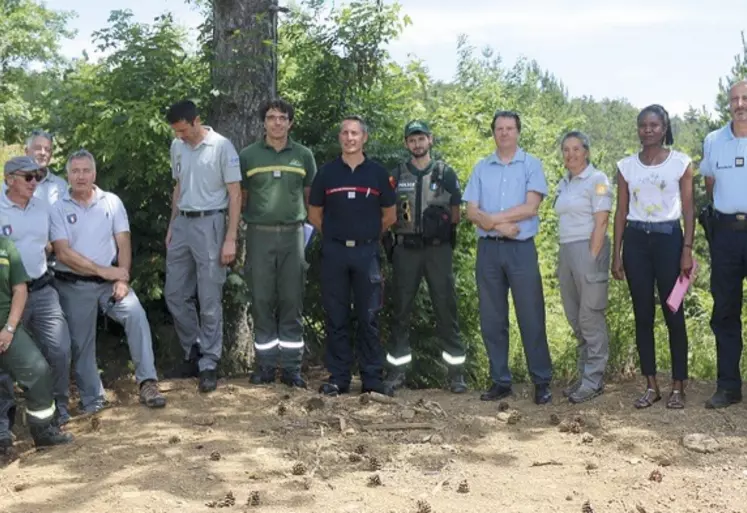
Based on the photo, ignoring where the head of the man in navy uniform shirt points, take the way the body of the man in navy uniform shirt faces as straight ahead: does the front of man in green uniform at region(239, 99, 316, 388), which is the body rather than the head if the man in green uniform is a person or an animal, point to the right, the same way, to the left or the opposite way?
the same way

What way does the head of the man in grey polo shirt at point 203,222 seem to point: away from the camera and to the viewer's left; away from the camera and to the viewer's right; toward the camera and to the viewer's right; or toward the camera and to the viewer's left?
toward the camera and to the viewer's left

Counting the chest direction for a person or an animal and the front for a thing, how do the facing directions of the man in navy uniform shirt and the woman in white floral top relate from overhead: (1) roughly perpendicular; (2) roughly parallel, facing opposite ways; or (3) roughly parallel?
roughly parallel

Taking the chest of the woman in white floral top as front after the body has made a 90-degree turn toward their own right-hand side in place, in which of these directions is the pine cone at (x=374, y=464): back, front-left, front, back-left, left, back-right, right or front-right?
front-left

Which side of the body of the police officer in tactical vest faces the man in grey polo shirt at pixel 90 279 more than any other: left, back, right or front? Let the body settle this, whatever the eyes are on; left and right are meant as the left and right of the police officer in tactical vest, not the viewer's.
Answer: right

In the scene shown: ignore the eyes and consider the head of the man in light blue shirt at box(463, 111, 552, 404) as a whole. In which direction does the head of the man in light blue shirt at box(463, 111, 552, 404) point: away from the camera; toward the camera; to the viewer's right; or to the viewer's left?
toward the camera

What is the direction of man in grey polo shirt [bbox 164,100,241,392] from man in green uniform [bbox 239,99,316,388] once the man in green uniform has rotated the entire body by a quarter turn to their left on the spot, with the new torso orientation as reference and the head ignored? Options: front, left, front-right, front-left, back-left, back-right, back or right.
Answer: back

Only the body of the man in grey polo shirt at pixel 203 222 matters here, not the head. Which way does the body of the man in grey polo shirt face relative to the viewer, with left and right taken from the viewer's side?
facing the viewer and to the left of the viewer

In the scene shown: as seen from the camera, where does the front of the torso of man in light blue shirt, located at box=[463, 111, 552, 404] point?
toward the camera

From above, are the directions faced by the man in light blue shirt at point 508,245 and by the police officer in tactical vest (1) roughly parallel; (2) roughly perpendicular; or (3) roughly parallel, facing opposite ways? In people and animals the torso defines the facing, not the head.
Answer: roughly parallel

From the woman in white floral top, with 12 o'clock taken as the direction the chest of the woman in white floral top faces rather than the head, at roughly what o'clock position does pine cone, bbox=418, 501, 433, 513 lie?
The pine cone is roughly at 1 o'clock from the woman in white floral top.

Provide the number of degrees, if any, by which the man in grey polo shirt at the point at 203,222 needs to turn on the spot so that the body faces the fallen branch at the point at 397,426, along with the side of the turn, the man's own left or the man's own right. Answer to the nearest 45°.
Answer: approximately 90° to the man's own left

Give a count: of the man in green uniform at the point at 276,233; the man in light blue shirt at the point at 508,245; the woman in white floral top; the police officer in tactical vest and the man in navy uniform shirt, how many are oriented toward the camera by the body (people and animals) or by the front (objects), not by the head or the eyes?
5

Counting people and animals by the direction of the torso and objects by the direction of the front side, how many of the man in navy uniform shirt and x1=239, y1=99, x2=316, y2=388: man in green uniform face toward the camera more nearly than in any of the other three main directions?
2

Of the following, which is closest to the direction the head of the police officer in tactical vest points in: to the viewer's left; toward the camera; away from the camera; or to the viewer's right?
toward the camera

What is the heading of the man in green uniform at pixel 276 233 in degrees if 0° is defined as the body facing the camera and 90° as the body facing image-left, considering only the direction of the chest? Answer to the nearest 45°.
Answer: approximately 0°

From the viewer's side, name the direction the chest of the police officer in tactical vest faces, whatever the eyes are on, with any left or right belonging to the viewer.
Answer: facing the viewer

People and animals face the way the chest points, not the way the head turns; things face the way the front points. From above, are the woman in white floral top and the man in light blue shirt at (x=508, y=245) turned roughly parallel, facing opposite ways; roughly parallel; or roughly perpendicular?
roughly parallel
